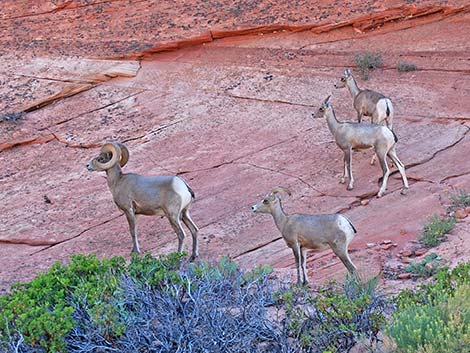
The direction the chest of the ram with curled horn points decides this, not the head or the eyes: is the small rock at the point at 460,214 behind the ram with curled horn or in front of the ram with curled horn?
behind

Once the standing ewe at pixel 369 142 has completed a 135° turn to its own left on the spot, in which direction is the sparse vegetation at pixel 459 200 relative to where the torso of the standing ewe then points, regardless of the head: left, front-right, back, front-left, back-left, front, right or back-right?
front

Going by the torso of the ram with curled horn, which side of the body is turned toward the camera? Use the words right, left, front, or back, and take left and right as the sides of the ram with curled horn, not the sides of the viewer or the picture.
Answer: left

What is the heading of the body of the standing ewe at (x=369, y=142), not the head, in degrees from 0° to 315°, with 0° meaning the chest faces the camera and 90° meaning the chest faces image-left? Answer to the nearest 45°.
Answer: approximately 90°

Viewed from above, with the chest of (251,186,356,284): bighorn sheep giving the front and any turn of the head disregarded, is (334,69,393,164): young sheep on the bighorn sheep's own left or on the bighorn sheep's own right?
on the bighorn sheep's own right

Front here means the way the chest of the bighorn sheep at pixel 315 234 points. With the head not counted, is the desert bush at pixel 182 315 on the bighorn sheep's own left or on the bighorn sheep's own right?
on the bighorn sheep's own left

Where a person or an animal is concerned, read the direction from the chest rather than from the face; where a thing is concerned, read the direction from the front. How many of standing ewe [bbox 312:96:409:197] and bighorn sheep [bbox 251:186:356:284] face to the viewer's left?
2

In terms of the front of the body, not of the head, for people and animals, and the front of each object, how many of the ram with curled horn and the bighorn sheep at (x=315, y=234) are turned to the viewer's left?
2

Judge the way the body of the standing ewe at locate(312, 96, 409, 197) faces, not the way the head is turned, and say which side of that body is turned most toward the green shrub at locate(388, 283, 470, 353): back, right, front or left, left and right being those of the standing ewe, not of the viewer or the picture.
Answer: left
